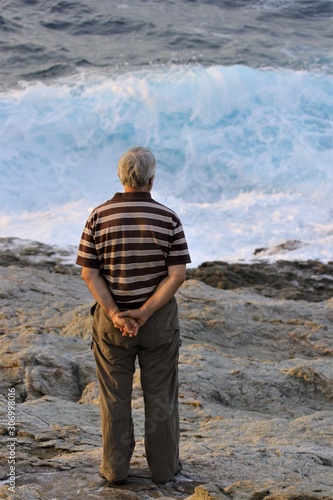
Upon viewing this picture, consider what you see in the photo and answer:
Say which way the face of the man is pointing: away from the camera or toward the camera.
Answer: away from the camera

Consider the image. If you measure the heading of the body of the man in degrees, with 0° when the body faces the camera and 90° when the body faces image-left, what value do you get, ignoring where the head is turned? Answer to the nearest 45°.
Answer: approximately 180°
